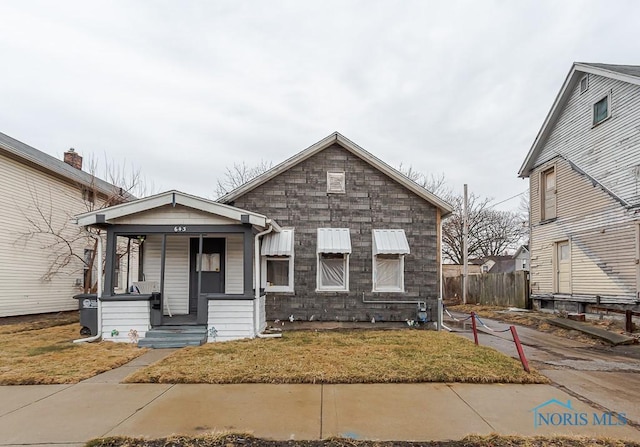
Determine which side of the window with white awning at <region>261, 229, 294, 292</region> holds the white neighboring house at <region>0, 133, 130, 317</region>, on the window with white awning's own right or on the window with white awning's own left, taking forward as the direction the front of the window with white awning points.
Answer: on the window with white awning's own right

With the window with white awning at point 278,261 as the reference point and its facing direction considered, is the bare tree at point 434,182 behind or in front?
behind

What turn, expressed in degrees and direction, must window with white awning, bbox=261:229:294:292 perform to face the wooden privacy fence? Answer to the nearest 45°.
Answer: approximately 135° to its left

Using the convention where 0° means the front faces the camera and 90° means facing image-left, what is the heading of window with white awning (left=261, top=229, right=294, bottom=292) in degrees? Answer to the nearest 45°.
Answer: approximately 0°

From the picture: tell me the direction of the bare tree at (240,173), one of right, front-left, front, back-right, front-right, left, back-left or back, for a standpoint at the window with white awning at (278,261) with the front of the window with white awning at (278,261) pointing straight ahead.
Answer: back

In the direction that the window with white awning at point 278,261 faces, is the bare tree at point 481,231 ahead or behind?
behind
